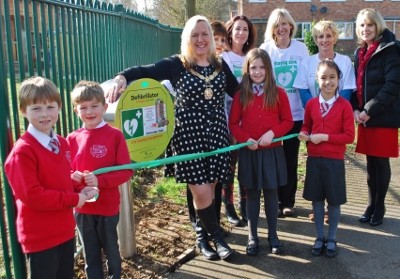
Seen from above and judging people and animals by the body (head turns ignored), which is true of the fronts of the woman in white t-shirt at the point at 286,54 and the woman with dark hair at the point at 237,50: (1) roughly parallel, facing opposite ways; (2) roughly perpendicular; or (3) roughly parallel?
roughly parallel

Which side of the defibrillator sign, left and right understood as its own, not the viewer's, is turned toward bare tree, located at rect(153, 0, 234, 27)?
back

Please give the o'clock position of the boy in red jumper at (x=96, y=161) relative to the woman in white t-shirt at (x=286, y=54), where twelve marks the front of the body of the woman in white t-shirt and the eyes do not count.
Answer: The boy in red jumper is roughly at 1 o'clock from the woman in white t-shirt.

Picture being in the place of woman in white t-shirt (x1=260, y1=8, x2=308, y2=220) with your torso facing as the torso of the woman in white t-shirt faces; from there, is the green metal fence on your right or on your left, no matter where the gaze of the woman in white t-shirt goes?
on your right

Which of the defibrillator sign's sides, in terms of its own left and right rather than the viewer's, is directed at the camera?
front

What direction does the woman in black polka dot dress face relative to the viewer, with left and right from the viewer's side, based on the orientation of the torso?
facing the viewer

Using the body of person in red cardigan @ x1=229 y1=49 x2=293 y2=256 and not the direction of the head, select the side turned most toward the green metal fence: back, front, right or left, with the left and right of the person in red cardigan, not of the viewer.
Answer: right

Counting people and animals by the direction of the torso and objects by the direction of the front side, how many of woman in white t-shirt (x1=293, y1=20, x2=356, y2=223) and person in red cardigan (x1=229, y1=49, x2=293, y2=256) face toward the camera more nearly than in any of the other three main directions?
2

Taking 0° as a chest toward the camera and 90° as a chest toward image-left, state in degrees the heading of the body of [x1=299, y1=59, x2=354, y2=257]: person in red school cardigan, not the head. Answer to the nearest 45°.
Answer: approximately 45°

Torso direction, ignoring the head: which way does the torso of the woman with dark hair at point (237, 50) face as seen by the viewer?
toward the camera

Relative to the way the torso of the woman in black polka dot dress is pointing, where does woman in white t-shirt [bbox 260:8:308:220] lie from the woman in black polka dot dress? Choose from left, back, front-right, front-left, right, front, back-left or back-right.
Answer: back-left

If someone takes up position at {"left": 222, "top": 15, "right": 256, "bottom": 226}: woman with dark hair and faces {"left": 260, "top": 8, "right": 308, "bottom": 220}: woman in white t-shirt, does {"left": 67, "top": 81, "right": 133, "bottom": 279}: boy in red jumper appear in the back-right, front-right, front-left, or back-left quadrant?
back-right
